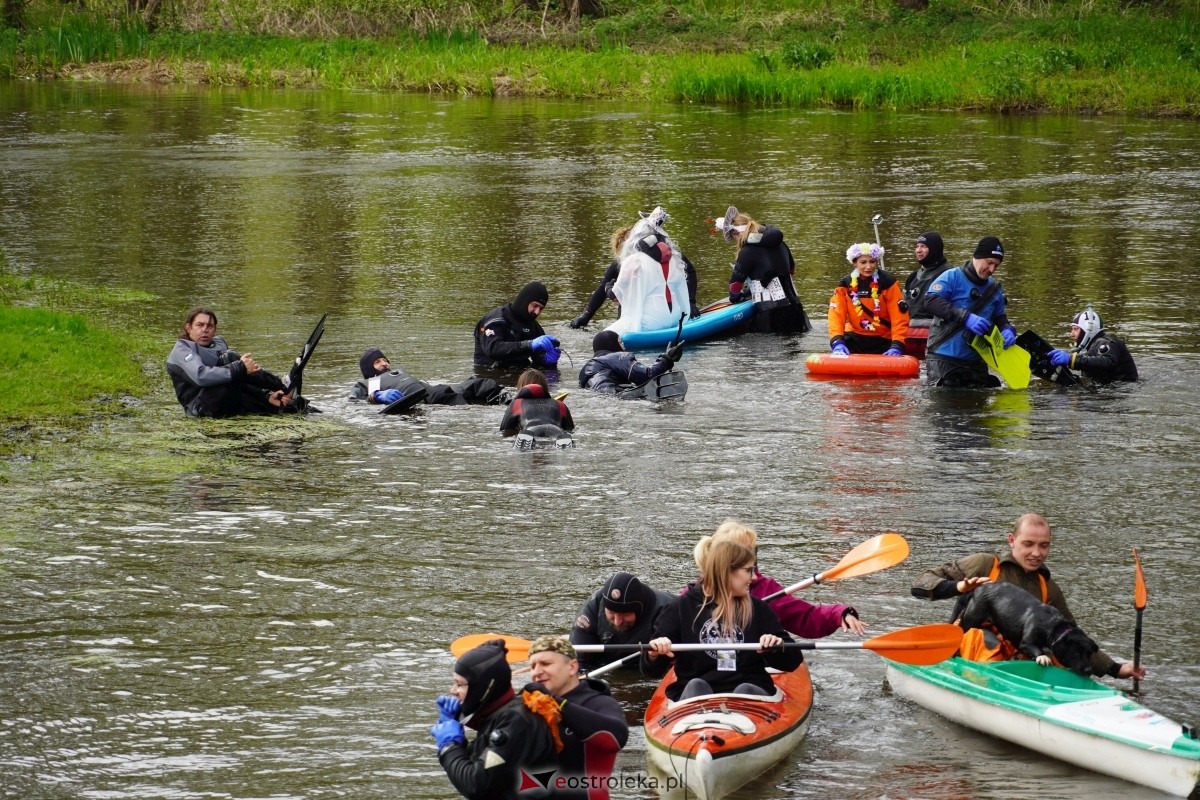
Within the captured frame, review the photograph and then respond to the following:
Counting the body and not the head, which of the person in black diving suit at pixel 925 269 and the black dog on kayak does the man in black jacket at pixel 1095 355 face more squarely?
the person in black diving suit

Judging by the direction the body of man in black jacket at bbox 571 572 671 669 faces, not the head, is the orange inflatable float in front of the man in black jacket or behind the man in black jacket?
behind

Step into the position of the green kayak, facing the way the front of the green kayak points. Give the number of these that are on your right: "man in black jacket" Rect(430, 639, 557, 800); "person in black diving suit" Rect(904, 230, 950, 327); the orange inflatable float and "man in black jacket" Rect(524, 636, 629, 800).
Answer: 2

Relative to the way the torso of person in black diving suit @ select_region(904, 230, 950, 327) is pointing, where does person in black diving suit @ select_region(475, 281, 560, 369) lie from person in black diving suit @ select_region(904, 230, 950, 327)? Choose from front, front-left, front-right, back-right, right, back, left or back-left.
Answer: front-right

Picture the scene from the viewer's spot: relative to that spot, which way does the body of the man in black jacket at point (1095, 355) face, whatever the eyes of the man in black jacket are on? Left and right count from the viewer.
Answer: facing to the left of the viewer

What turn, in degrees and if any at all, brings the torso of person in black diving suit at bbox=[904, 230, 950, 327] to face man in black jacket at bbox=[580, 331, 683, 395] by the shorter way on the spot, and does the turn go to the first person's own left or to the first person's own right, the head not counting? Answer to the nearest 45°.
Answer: approximately 45° to the first person's own right

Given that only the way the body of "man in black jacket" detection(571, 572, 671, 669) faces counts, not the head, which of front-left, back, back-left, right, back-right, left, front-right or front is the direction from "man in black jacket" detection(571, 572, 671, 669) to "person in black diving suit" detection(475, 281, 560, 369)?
back

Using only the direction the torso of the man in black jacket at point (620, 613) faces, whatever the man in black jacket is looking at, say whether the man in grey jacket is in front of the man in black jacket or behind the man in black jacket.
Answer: behind

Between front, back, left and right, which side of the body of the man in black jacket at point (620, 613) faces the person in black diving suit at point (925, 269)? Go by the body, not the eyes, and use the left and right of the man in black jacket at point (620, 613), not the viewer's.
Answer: back

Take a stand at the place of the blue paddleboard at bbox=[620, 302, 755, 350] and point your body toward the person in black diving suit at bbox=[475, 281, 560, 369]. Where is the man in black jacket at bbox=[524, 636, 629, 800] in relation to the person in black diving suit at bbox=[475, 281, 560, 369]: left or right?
left

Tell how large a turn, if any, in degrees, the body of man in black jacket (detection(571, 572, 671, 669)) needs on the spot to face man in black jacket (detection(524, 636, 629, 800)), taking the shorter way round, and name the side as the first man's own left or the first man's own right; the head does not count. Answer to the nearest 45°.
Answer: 0° — they already face them
